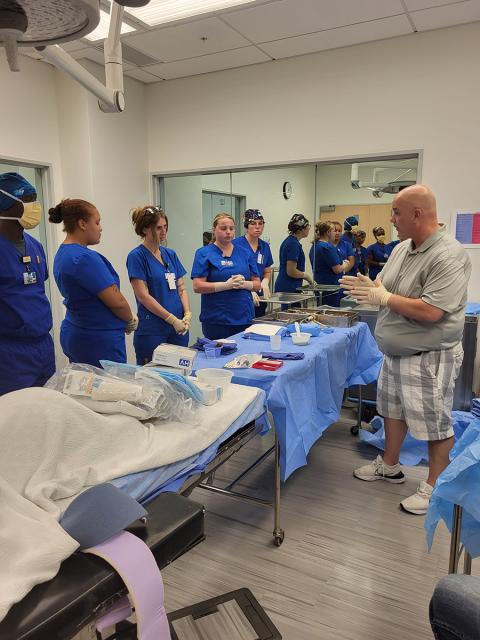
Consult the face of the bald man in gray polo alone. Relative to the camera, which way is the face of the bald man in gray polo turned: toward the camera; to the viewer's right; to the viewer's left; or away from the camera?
to the viewer's left

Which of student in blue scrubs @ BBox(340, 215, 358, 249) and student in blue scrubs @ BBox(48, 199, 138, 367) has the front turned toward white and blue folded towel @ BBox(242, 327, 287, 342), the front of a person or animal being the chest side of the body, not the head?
student in blue scrubs @ BBox(48, 199, 138, 367)

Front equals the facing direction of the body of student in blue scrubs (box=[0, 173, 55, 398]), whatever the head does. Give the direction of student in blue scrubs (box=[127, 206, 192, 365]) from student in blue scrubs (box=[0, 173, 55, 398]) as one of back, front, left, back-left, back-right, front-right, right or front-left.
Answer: left

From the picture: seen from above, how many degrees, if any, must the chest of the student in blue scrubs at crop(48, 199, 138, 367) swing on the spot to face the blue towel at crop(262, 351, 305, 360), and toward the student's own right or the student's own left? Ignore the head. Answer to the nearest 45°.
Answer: approximately 45° to the student's own right

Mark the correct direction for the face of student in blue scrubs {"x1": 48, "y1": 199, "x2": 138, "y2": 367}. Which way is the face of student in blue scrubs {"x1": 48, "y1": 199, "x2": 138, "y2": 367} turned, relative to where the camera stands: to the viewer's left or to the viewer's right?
to the viewer's right

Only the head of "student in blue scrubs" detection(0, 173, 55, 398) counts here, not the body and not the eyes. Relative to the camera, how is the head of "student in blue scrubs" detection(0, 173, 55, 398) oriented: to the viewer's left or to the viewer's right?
to the viewer's right

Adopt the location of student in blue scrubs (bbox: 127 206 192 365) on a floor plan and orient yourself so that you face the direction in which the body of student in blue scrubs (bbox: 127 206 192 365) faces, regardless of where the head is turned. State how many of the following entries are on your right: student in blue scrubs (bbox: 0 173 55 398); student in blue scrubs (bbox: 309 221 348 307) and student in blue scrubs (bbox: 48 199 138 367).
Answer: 2

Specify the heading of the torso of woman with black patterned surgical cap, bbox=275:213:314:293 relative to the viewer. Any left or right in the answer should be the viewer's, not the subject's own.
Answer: facing to the right of the viewer

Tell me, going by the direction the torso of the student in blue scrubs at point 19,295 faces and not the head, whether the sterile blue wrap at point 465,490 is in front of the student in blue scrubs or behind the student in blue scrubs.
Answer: in front

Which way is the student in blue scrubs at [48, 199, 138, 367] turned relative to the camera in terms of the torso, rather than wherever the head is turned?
to the viewer's right

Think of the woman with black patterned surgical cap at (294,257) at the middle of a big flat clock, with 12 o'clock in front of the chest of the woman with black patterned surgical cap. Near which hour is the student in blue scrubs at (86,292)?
The student in blue scrubs is roughly at 4 o'clock from the woman with black patterned surgical cap.

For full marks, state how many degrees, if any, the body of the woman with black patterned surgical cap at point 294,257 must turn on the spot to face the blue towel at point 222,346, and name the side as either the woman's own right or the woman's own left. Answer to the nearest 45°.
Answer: approximately 90° to the woman's own right

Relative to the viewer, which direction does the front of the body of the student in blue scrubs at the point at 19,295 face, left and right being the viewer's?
facing the viewer and to the right of the viewer

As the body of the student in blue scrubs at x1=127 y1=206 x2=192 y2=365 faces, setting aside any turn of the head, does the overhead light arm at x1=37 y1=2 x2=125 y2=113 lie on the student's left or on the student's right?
on the student's right

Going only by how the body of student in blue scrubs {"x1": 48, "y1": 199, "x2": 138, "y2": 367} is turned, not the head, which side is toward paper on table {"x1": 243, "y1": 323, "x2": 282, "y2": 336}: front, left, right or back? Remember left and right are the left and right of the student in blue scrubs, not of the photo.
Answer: front
